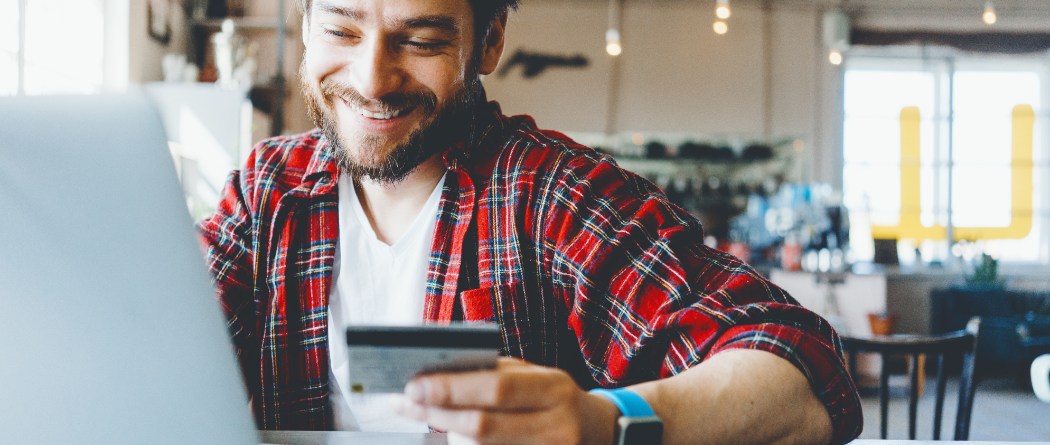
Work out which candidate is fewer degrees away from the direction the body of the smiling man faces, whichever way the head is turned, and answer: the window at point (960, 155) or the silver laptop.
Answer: the silver laptop

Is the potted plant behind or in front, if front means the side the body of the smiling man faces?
behind

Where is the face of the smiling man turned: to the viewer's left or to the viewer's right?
to the viewer's left

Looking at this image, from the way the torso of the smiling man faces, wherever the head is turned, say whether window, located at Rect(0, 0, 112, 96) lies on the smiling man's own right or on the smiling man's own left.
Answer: on the smiling man's own right

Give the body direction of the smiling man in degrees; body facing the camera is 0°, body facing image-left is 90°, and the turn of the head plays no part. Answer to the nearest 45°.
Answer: approximately 45°

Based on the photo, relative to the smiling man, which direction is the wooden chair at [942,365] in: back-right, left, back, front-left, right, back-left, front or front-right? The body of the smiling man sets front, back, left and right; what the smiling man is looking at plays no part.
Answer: back
